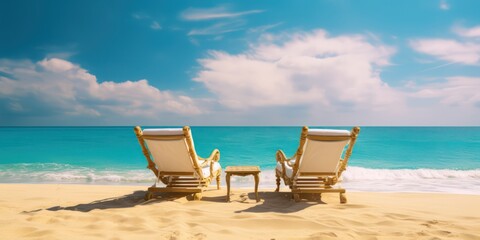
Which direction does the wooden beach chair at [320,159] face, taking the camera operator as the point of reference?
facing away from the viewer and to the left of the viewer

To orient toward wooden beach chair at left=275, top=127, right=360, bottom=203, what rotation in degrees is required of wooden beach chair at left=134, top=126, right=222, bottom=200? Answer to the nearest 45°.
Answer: approximately 45° to its right

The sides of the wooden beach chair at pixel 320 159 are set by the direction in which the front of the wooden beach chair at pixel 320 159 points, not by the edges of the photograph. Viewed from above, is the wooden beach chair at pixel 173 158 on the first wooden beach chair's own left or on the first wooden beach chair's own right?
on the first wooden beach chair's own left

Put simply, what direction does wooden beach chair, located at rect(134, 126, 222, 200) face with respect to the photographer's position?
facing away from the viewer and to the right of the viewer
